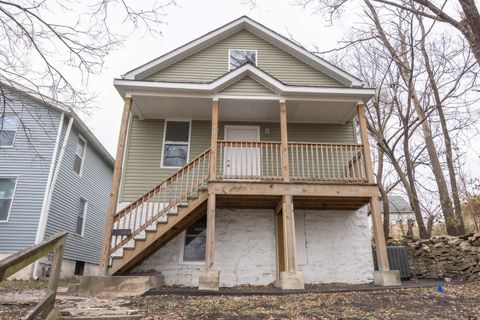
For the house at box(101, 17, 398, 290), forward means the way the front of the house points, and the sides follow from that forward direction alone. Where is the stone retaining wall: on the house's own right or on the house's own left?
on the house's own left

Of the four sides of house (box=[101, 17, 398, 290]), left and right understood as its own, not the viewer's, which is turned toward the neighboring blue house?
right

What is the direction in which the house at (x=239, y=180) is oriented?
toward the camera
